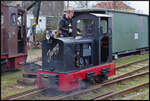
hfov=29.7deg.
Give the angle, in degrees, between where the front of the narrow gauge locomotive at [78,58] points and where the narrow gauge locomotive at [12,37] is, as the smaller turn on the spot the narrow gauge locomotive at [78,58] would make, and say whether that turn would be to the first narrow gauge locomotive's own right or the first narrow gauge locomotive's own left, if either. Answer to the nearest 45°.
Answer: approximately 90° to the first narrow gauge locomotive's own right

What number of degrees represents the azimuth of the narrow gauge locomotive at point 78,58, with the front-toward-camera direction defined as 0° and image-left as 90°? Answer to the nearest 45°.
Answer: approximately 45°

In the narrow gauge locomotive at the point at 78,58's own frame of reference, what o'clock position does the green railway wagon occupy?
The green railway wagon is roughly at 5 o'clock from the narrow gauge locomotive.
